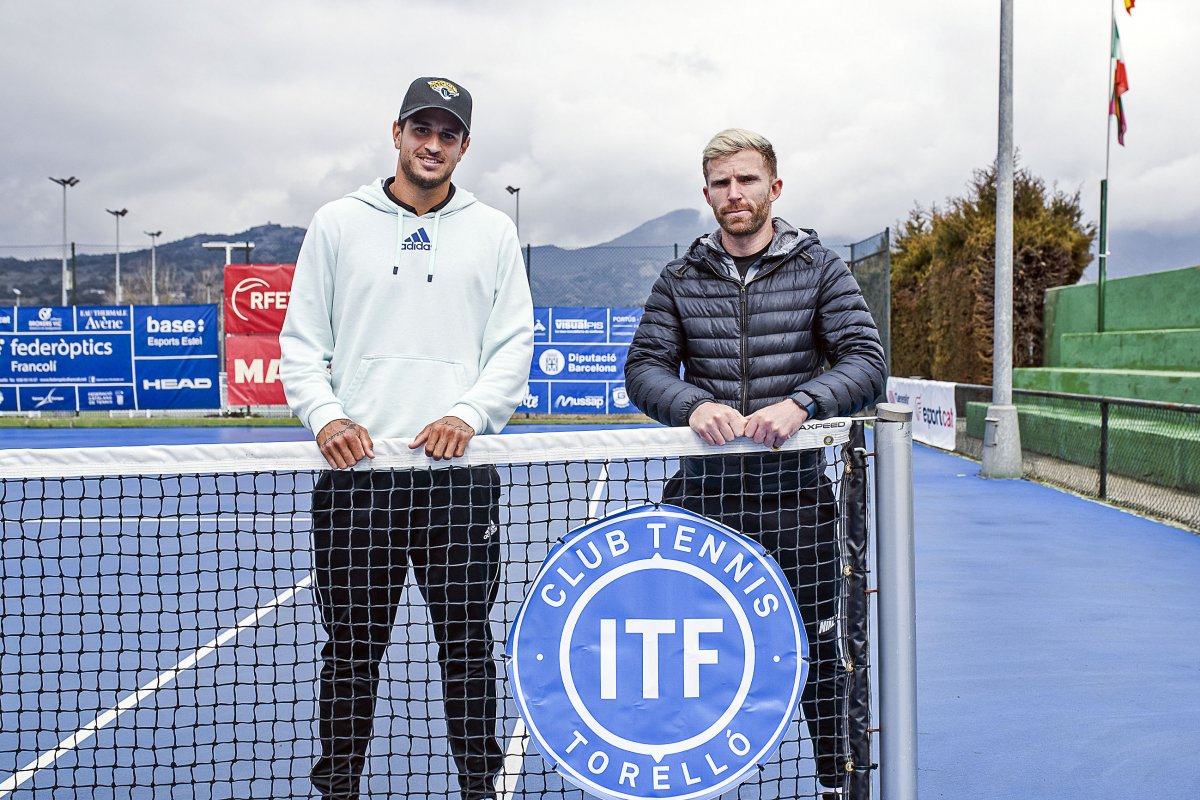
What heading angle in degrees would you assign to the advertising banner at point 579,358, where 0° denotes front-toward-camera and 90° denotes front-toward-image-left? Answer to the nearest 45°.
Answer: approximately 0°

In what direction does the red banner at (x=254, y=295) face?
toward the camera

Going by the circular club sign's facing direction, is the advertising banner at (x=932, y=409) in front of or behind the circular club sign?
behind

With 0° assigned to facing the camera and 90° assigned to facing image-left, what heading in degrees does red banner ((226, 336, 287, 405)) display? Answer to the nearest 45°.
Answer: approximately 0°

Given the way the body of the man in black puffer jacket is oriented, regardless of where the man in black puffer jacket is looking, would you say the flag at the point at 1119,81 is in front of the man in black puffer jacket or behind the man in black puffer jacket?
behind

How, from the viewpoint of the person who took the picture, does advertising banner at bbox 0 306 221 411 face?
facing the viewer

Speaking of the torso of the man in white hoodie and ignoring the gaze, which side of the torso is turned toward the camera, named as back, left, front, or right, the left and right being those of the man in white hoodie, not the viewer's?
front

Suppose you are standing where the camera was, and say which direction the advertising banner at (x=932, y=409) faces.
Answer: facing the viewer and to the left of the viewer

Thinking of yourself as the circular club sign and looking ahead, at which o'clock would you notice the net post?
The net post is roughly at 9 o'clock from the circular club sign.

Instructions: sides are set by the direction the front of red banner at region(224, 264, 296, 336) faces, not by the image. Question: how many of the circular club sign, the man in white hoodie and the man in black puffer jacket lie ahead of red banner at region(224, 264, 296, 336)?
3
